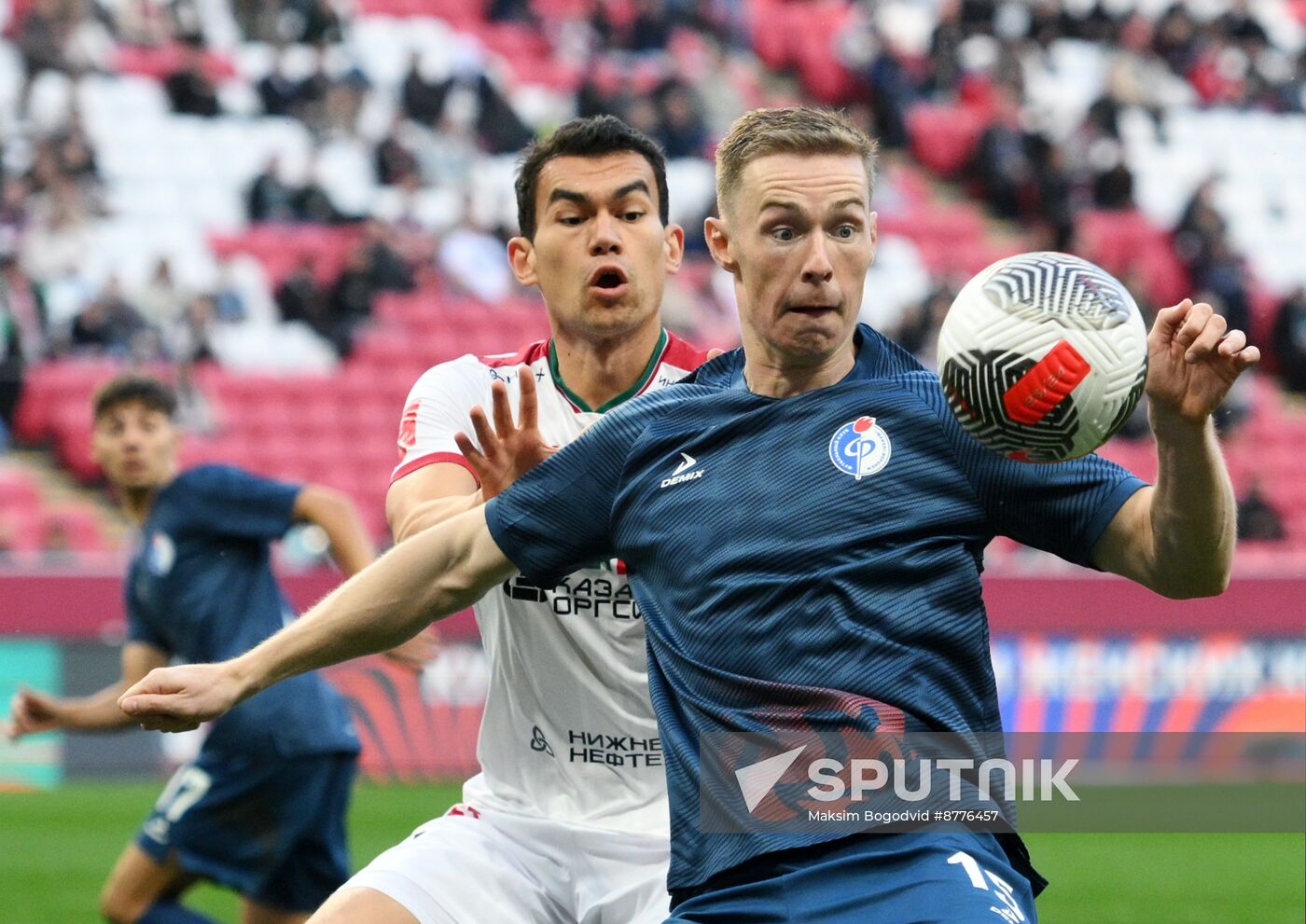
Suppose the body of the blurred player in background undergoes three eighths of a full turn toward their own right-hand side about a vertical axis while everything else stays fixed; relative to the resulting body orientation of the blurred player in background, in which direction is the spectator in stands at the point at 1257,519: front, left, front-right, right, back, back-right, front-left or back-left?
front-right

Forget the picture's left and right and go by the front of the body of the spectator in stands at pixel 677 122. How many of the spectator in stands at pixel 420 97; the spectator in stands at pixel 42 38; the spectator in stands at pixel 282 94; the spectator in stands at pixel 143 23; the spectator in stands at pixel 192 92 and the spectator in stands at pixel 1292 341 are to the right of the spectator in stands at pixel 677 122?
5

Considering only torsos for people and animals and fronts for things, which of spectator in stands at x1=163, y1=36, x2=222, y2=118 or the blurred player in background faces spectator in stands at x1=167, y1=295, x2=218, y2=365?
spectator in stands at x1=163, y1=36, x2=222, y2=118

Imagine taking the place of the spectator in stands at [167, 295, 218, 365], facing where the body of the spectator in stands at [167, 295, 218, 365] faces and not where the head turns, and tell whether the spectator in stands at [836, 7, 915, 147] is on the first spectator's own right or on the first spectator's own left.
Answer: on the first spectator's own left

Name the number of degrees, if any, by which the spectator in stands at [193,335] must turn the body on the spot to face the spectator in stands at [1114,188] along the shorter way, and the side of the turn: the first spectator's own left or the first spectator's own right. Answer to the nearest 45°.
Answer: approximately 90° to the first spectator's own left

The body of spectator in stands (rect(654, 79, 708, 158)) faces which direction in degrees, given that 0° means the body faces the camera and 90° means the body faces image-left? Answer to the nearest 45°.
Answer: approximately 0°

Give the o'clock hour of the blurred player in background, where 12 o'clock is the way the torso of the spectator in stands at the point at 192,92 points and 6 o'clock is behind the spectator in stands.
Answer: The blurred player in background is roughly at 12 o'clock from the spectator in stands.

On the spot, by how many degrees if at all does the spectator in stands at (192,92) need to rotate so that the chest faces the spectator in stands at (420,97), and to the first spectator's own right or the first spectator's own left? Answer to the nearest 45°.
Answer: approximately 90° to the first spectator's own left

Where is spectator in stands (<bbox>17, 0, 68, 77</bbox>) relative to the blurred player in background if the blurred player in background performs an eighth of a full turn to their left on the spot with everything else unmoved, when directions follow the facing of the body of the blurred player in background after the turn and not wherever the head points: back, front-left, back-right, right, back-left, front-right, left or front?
back

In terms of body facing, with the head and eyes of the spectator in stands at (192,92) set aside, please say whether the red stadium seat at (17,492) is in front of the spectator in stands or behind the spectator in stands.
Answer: in front
